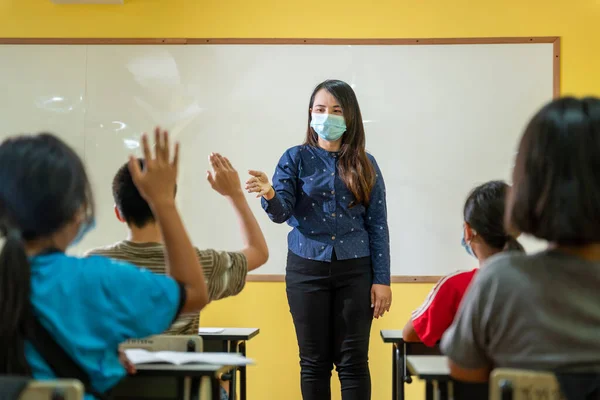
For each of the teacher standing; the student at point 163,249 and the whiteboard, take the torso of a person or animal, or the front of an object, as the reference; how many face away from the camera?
1

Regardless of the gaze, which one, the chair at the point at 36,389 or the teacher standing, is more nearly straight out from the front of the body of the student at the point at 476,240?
the teacher standing

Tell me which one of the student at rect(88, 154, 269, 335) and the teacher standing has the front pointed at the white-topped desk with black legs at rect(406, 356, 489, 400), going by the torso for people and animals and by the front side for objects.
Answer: the teacher standing

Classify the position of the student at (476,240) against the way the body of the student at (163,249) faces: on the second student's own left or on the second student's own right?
on the second student's own right

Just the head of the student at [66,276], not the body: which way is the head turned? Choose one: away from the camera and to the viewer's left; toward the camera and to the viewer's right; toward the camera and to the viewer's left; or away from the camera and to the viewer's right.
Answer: away from the camera and to the viewer's right

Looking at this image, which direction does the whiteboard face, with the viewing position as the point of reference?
facing the viewer

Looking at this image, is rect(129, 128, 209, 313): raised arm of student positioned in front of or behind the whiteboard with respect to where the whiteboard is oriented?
in front

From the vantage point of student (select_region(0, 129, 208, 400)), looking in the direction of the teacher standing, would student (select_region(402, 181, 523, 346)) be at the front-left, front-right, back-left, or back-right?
front-right

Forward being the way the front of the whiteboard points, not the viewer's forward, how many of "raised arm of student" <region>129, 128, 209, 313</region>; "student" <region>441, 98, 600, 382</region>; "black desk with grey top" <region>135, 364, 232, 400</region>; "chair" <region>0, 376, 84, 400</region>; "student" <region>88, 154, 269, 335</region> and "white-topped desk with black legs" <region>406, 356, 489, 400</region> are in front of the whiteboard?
6

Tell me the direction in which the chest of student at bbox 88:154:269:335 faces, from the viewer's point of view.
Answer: away from the camera

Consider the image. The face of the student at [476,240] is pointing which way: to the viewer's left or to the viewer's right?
to the viewer's left

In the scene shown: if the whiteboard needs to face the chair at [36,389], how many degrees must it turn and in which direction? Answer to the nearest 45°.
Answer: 0° — it already faces it

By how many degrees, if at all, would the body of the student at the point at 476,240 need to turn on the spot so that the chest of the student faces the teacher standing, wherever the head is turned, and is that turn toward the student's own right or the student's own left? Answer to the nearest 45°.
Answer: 0° — they already face them

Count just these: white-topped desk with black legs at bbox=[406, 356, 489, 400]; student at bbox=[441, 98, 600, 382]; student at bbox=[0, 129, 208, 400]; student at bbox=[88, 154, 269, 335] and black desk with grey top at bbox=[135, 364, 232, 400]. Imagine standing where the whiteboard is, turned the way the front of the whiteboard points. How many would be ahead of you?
5

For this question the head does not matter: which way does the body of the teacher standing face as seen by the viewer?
toward the camera

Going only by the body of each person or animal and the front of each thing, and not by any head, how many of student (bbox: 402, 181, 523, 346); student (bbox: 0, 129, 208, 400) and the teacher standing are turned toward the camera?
1
